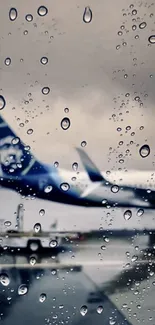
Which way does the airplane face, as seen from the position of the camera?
facing to the right of the viewer
